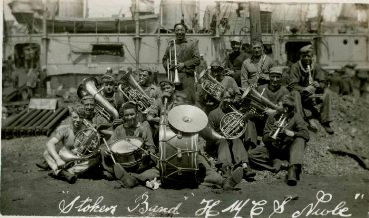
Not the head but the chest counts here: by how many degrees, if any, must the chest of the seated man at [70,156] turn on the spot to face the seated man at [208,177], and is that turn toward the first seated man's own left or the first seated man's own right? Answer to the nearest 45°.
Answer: approximately 45° to the first seated man's own left

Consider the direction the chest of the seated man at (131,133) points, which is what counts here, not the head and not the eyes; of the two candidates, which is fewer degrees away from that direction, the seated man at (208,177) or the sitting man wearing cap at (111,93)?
the seated man

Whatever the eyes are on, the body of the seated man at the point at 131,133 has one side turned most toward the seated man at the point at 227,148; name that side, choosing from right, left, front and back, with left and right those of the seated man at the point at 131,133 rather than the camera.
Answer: left

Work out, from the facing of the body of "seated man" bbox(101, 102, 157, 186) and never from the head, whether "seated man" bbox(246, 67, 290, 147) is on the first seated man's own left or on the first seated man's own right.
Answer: on the first seated man's own left

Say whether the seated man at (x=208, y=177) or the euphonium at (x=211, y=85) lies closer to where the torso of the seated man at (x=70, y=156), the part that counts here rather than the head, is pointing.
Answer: the seated man

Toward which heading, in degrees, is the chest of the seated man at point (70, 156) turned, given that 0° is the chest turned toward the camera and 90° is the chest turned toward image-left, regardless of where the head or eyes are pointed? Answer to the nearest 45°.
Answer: approximately 315°
